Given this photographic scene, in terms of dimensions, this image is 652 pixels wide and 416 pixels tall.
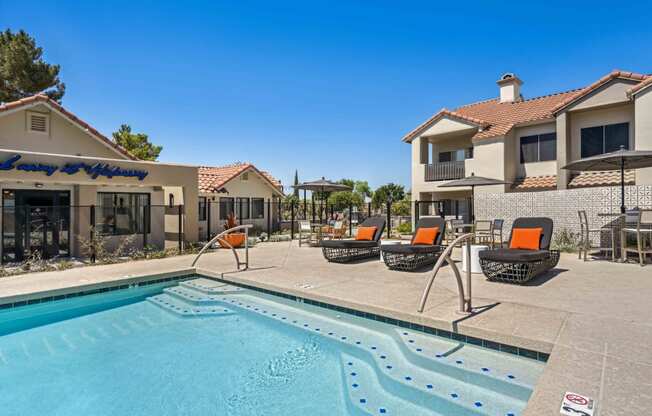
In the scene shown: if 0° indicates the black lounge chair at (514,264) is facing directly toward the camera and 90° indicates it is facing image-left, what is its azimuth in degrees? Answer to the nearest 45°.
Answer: approximately 45°

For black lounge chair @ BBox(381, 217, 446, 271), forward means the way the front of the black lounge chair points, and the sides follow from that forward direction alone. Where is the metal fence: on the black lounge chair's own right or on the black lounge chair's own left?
on the black lounge chair's own right

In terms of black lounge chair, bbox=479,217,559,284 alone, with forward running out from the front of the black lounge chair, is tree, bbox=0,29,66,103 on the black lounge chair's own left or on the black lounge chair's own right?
on the black lounge chair's own right

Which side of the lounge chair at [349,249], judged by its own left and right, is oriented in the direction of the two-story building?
back

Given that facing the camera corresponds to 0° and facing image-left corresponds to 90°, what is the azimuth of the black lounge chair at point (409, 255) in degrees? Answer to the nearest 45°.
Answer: approximately 45°

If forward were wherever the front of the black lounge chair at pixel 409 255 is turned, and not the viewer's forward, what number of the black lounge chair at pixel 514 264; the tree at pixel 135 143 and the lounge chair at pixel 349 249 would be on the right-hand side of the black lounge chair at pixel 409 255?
2

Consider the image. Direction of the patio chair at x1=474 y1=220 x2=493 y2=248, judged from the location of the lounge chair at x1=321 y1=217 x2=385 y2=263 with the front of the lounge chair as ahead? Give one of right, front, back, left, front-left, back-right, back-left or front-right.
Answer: back
